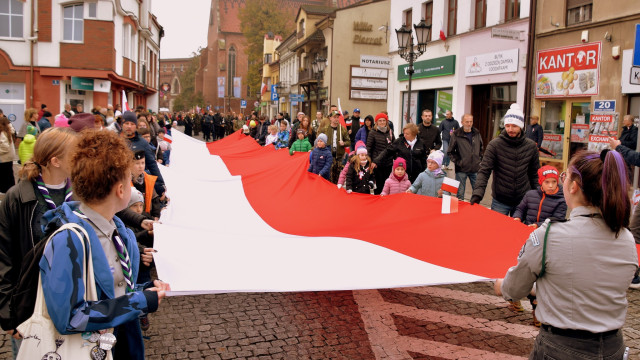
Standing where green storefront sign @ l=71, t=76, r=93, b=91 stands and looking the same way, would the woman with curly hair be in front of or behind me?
in front

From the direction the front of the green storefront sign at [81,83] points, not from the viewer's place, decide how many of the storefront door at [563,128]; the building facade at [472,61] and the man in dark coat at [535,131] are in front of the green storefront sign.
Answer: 3

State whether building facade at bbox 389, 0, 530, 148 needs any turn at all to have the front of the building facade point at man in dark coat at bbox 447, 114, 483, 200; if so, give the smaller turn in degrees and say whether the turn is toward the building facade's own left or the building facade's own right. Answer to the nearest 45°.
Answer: approximately 45° to the building facade's own left

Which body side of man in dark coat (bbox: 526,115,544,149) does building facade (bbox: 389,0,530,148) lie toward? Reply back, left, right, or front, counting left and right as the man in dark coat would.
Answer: right

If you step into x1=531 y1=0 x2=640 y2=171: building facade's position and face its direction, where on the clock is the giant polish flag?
The giant polish flag is roughly at 11 o'clock from the building facade.

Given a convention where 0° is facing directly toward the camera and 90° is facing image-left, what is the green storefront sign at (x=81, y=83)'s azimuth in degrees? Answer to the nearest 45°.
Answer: approximately 315°

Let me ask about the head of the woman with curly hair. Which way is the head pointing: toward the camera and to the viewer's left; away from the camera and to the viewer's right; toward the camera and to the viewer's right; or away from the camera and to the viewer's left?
away from the camera and to the viewer's right

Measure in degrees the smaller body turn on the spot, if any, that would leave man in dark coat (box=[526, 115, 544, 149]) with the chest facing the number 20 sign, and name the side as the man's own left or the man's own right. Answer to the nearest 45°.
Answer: approximately 90° to the man's own left
